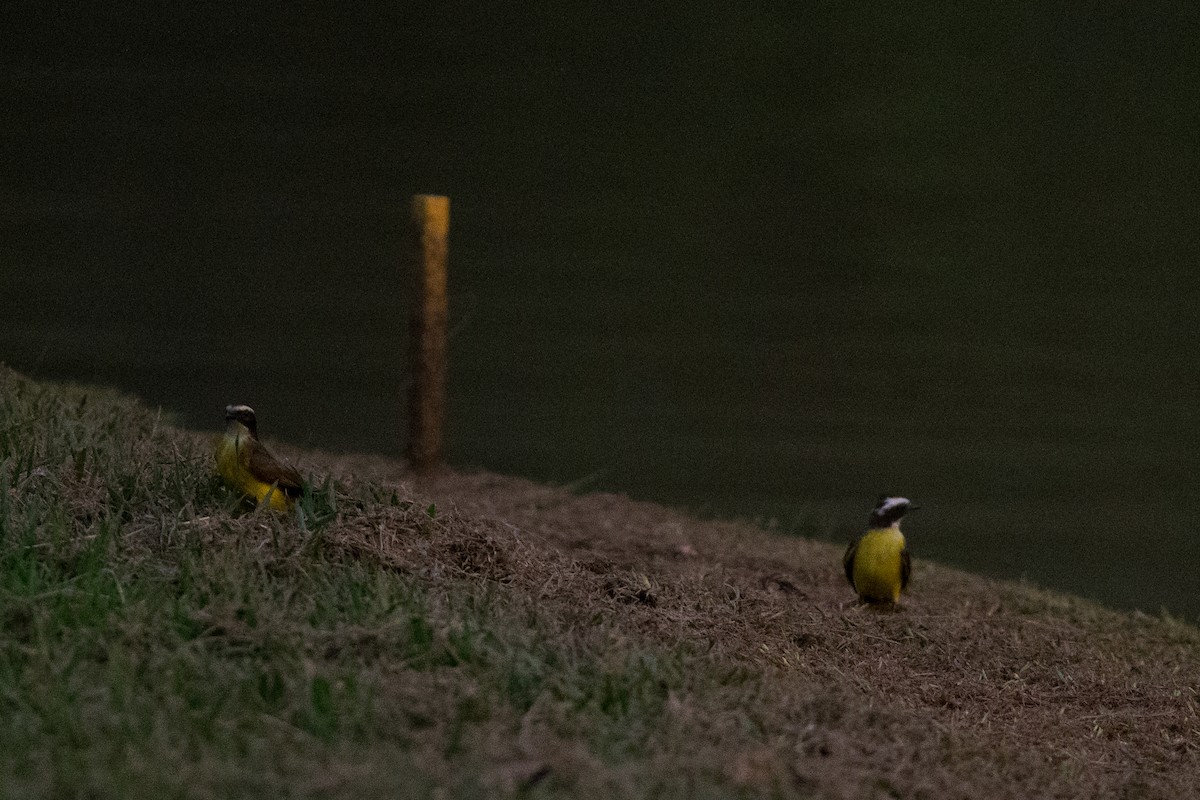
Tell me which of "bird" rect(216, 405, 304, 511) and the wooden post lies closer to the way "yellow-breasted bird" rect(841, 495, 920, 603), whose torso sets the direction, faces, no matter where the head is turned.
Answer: the bird

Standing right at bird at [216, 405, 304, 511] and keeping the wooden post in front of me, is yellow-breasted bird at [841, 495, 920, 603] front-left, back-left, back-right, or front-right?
front-right

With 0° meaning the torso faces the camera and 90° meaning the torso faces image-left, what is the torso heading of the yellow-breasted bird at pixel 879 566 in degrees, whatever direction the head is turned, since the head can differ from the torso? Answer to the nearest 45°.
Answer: approximately 0°

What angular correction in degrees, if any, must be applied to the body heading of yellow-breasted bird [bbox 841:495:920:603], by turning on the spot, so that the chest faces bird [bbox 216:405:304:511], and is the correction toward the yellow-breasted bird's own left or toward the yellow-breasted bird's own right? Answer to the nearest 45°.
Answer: approximately 45° to the yellow-breasted bird's own right

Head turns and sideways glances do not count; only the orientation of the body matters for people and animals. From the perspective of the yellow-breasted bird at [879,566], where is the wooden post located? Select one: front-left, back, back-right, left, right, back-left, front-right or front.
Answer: back-right

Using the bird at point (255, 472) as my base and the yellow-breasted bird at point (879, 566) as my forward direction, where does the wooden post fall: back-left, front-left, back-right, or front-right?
front-left
